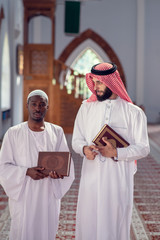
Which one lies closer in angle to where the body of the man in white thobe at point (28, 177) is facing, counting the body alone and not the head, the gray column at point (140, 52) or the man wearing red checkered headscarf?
the man wearing red checkered headscarf

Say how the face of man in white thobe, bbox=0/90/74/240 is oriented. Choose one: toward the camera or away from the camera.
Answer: toward the camera

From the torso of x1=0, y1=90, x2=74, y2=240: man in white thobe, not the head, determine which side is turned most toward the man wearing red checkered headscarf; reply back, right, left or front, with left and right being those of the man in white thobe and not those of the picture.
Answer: left

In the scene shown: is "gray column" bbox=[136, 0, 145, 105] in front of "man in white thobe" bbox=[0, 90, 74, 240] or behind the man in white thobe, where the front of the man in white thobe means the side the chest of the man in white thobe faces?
behind

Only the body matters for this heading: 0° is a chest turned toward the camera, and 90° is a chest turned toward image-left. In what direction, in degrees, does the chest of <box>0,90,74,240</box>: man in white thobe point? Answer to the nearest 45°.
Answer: approximately 0°
